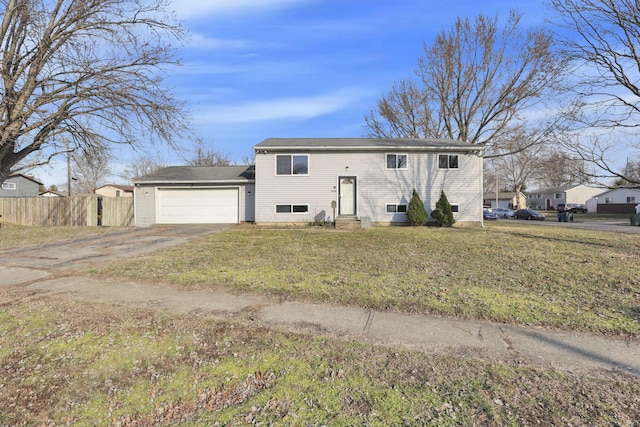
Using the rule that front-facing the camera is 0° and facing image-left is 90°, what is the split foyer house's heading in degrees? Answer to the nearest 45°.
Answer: approximately 0°

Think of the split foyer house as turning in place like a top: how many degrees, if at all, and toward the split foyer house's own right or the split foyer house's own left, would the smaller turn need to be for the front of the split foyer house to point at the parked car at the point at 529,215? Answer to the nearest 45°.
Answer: approximately 135° to the split foyer house's own left

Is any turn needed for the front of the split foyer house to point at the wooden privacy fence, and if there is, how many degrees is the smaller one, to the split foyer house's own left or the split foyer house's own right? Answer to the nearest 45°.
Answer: approximately 90° to the split foyer house's own right

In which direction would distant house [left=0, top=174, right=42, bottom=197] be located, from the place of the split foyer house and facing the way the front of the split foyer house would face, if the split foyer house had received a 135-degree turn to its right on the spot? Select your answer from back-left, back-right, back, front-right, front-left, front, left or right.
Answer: front

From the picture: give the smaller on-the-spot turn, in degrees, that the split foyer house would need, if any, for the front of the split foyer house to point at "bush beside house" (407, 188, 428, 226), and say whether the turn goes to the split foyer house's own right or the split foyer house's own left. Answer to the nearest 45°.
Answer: approximately 90° to the split foyer house's own left

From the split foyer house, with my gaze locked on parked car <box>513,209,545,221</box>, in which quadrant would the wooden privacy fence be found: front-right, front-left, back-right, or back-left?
back-left
